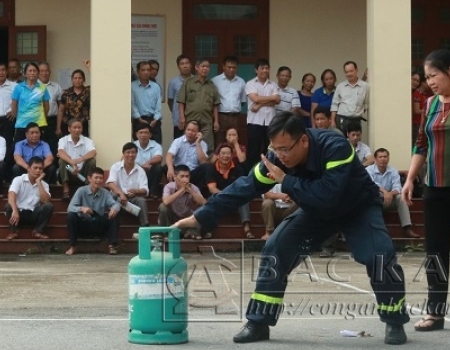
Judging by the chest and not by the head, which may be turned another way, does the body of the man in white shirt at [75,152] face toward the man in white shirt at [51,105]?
no

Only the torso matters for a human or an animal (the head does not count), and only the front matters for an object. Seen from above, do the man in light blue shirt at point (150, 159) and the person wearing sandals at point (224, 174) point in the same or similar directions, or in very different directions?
same or similar directions

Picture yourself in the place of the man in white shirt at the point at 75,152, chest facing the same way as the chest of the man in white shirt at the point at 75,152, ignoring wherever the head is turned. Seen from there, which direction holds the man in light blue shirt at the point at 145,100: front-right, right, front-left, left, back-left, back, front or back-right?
back-left

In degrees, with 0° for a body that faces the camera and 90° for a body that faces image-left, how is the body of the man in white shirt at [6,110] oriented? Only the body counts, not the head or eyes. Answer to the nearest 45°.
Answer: approximately 0°

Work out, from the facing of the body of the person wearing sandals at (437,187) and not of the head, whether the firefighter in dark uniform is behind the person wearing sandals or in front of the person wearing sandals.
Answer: in front

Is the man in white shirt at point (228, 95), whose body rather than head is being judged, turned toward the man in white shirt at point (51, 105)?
no

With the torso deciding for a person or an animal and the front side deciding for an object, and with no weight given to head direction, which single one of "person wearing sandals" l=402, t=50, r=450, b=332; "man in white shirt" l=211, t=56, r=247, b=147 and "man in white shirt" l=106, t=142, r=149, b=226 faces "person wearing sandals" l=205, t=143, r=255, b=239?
"man in white shirt" l=211, t=56, r=247, b=147

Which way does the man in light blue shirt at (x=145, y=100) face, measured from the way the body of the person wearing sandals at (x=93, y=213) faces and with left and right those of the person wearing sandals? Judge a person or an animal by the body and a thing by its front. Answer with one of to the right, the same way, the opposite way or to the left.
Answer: the same way

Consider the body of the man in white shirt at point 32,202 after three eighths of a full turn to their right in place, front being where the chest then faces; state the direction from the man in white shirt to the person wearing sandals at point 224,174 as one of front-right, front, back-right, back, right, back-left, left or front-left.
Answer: back-right

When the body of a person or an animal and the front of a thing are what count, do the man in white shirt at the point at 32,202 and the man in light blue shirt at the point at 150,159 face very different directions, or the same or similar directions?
same or similar directions

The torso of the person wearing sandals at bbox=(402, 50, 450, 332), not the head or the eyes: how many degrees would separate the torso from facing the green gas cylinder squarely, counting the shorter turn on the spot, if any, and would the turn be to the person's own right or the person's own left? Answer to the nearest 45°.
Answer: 0° — they already face it

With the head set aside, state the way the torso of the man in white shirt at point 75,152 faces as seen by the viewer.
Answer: toward the camera

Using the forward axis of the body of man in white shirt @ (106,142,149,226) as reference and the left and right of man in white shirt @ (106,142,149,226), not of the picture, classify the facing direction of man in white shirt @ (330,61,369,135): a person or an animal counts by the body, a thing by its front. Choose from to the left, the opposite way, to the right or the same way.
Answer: the same way

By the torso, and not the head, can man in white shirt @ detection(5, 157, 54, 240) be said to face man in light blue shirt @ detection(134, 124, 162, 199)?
no

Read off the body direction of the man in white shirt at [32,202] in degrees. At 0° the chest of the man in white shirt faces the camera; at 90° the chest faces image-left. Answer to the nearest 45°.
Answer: approximately 0°

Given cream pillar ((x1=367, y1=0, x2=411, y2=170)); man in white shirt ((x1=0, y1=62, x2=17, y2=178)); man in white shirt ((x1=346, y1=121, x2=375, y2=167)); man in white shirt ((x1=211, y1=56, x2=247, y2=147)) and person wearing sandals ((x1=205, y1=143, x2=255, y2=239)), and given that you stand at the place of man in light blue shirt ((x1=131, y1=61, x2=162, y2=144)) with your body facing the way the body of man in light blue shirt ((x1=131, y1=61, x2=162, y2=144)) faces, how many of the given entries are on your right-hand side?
1

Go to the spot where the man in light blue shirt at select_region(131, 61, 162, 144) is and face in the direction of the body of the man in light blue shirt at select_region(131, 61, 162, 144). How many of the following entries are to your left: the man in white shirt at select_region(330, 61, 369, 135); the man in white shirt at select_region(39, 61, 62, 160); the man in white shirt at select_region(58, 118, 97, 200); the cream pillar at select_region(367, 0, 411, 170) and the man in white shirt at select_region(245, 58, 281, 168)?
3

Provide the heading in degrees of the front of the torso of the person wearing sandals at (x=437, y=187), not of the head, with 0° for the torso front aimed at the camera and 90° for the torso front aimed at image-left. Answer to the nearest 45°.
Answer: approximately 45°
